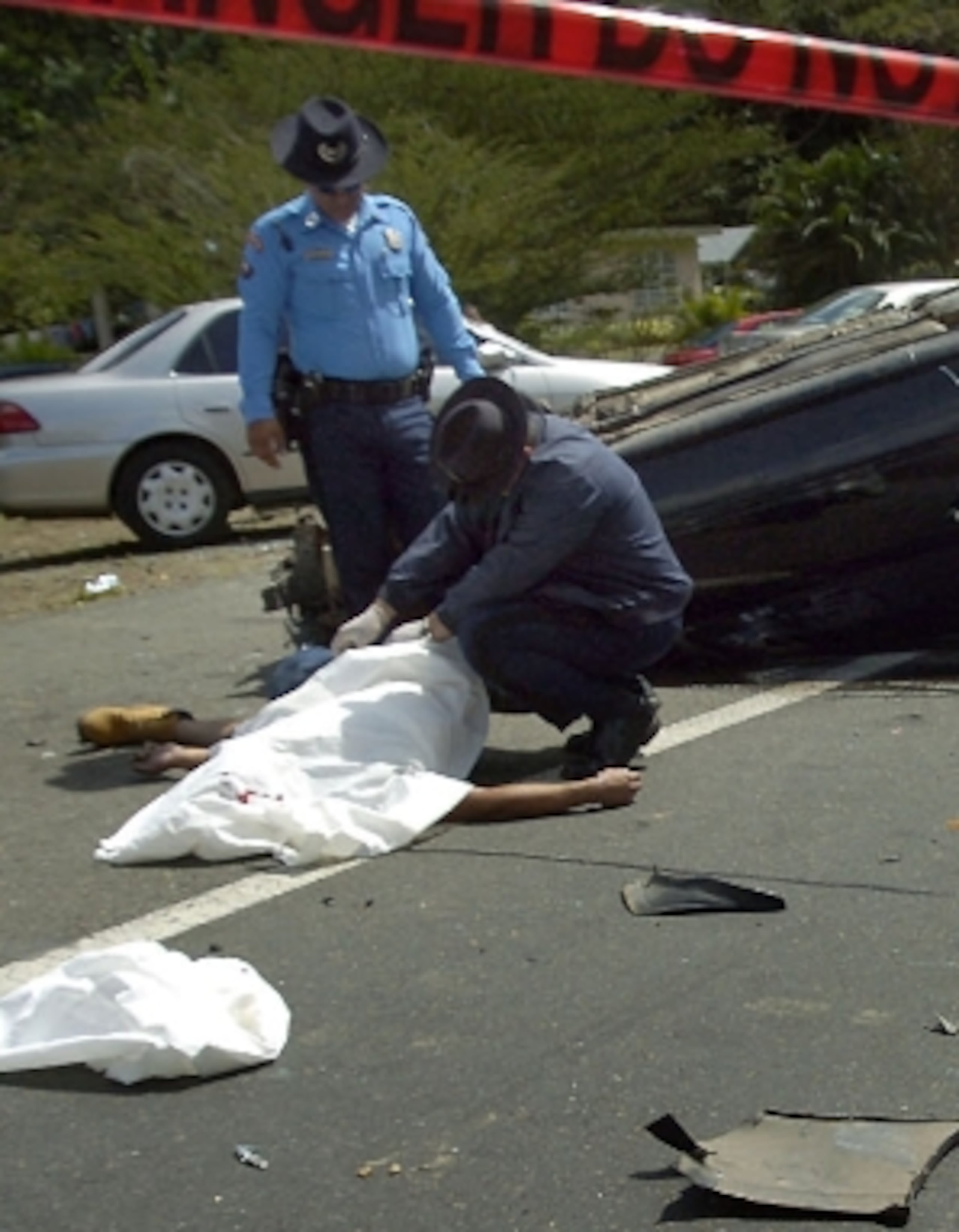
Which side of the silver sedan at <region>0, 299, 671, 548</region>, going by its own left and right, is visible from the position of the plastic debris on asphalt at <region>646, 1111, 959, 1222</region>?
right

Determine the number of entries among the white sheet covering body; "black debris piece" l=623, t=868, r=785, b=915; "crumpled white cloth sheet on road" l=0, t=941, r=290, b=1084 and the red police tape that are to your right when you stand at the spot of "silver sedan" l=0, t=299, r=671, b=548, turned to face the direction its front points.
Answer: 4

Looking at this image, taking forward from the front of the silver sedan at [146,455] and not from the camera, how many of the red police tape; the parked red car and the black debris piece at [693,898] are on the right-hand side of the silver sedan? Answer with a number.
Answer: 2

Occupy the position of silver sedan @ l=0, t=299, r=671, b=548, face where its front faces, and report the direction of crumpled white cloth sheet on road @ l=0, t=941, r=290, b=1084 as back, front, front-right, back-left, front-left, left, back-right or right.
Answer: right

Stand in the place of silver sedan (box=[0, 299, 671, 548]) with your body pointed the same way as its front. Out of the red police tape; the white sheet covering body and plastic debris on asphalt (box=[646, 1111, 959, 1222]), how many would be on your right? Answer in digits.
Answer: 3

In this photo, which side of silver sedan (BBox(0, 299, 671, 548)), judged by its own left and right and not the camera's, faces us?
right

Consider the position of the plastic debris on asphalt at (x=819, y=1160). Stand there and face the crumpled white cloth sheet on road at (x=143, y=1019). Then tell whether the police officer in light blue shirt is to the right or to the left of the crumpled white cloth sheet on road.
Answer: right

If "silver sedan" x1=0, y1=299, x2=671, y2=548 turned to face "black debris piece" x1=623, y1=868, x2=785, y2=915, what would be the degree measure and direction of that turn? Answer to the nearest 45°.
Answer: approximately 90° to its right

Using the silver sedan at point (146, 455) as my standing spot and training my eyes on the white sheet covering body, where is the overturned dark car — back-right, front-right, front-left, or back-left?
front-left

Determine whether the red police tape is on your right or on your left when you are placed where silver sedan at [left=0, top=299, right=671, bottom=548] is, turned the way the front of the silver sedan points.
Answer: on your right

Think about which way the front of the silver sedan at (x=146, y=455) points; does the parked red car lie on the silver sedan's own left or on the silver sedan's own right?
on the silver sedan's own left

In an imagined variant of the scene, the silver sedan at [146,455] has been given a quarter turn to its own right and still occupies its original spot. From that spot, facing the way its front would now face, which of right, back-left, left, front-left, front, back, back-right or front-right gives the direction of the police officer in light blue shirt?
front

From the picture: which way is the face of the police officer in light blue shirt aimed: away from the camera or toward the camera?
toward the camera
